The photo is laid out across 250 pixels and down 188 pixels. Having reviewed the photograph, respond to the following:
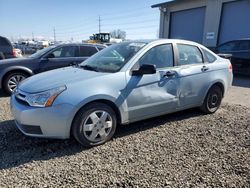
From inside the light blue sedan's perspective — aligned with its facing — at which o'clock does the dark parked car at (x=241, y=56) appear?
The dark parked car is roughly at 6 o'clock from the light blue sedan.

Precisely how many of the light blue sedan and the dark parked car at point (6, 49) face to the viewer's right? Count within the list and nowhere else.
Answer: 0

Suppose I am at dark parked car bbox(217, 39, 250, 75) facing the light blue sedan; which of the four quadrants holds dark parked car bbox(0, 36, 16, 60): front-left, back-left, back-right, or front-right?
front-right

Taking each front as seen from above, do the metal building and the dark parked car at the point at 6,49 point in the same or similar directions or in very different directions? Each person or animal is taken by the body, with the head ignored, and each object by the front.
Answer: same or similar directions

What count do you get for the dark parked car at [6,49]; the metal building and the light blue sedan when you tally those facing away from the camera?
0

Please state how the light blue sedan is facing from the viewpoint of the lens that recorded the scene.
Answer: facing the viewer and to the left of the viewer

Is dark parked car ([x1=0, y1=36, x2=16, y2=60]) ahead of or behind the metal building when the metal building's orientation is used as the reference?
ahead

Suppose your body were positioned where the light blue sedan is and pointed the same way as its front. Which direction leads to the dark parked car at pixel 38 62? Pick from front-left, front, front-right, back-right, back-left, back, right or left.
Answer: right

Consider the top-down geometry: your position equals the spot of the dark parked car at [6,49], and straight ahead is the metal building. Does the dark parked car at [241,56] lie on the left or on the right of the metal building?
right

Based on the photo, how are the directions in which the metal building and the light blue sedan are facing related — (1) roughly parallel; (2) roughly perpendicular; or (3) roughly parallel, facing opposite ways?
roughly parallel

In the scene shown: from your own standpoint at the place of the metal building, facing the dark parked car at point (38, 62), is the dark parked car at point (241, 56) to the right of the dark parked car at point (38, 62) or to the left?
left

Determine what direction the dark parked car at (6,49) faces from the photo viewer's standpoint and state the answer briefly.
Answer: facing to the left of the viewer

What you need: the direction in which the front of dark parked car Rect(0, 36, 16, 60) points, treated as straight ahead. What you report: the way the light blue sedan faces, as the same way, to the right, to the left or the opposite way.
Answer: the same way

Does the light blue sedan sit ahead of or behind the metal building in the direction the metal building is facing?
ahead

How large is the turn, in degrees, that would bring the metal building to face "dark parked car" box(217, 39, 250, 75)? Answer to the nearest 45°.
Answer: approximately 45° to its left
